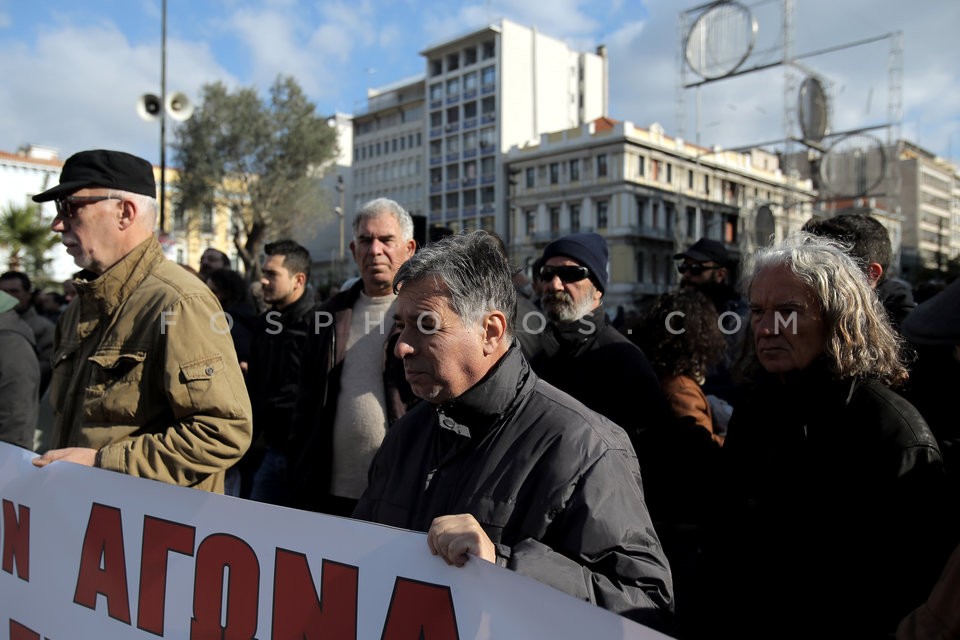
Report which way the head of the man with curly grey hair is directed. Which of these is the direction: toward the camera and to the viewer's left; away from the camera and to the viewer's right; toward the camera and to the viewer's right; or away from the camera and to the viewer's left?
toward the camera and to the viewer's left

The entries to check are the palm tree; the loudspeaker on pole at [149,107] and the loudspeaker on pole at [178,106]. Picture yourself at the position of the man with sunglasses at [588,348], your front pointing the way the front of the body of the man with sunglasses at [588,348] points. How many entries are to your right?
3

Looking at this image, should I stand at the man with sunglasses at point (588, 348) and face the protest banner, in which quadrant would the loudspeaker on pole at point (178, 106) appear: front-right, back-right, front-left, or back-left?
back-right

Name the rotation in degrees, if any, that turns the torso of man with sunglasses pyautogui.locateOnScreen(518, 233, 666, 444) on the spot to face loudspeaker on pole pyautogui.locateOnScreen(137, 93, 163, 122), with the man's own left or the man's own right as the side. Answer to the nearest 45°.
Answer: approximately 90° to the man's own right

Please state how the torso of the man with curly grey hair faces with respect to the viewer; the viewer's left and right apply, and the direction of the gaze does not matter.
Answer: facing the viewer and to the left of the viewer

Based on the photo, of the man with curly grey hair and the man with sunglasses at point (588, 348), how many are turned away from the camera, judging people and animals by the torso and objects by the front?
0

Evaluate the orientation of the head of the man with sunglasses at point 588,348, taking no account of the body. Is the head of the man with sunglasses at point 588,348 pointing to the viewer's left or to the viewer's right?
to the viewer's left

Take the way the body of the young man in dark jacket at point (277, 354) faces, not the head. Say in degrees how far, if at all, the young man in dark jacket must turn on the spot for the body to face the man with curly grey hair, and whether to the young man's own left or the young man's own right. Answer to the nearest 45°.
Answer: approximately 135° to the young man's own left

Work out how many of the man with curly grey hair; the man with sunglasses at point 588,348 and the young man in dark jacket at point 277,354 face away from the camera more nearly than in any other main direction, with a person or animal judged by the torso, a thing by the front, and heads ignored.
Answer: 0

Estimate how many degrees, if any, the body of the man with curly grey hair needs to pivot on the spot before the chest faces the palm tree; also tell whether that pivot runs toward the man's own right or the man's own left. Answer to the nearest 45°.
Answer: approximately 90° to the man's own right
